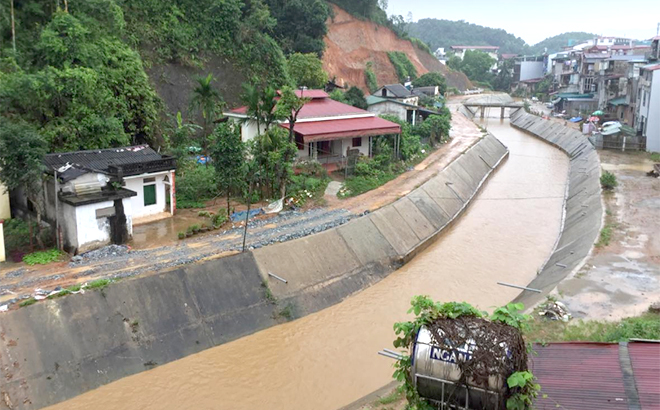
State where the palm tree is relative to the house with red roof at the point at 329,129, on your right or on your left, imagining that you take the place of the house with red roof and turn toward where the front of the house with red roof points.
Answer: on your right

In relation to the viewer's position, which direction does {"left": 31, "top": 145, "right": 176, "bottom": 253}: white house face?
facing the viewer and to the right of the viewer

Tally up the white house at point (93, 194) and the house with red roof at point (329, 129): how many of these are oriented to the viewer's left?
0

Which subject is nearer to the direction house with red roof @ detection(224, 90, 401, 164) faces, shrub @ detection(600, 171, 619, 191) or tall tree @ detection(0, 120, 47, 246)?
the tall tree

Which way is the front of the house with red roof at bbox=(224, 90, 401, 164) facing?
toward the camera

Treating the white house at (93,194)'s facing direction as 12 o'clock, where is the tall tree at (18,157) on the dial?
The tall tree is roughly at 4 o'clock from the white house.

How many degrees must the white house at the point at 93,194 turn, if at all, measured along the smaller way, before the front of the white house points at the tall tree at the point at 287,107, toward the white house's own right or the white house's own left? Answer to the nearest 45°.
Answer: approximately 90° to the white house's own left

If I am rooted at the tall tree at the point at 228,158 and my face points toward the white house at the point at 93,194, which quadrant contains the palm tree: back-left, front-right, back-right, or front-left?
back-right

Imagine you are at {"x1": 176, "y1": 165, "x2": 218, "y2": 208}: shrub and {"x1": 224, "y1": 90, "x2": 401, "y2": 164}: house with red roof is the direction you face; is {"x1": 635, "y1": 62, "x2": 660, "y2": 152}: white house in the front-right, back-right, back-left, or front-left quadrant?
front-right

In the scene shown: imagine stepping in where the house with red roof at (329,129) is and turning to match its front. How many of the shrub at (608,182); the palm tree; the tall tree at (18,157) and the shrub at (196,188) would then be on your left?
1

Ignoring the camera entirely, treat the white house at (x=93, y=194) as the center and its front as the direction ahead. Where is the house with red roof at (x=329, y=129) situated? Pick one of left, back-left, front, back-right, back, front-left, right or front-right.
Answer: left

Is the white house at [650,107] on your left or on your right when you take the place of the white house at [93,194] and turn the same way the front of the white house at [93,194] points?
on your left

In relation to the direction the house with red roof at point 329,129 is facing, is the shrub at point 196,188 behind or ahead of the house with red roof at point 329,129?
ahead

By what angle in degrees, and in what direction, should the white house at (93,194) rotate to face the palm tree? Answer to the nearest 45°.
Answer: approximately 90° to its left
